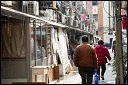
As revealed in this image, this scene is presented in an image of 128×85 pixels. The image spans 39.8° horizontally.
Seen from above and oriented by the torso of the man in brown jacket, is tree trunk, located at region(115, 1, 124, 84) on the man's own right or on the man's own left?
on the man's own right

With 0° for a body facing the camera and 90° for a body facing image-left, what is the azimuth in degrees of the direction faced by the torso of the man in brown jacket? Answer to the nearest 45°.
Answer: approximately 180°
